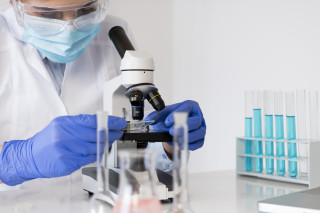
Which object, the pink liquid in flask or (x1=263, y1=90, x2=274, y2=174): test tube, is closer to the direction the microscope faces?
the pink liquid in flask
